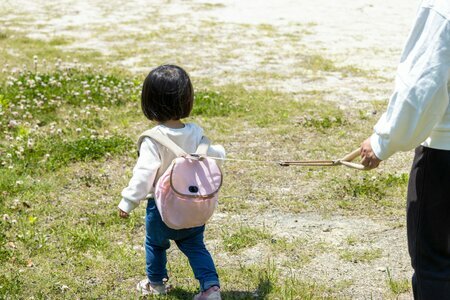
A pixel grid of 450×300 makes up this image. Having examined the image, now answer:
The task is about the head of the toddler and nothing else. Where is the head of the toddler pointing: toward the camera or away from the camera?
away from the camera

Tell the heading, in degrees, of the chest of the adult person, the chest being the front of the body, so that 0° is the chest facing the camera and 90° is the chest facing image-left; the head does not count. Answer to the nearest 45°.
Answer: approximately 135°

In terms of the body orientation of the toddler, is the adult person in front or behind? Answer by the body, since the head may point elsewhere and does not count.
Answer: behind

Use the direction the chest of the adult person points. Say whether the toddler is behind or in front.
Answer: in front

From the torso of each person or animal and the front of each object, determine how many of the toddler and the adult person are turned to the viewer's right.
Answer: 0

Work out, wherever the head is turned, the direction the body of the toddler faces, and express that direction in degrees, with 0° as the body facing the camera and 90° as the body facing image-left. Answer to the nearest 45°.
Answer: approximately 135°
